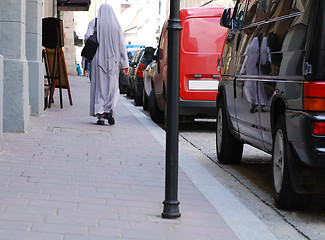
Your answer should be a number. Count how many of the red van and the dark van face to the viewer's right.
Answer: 0

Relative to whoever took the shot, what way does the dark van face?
facing away from the viewer and to the left of the viewer

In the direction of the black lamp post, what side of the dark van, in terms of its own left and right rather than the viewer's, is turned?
left

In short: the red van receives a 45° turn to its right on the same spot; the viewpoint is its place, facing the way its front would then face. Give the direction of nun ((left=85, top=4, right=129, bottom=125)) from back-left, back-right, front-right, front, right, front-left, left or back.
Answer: back-left

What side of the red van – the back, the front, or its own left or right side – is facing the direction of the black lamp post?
back

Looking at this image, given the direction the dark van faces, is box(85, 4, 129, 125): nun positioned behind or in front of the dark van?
in front

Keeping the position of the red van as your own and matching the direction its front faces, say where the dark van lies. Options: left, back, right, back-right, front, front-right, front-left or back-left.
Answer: back

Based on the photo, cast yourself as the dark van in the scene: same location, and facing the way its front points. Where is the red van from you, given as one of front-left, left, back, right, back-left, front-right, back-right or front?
front-right

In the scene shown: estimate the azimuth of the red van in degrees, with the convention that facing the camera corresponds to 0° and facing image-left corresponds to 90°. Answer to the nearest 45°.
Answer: approximately 180°

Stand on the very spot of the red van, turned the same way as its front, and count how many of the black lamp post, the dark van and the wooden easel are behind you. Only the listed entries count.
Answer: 2
